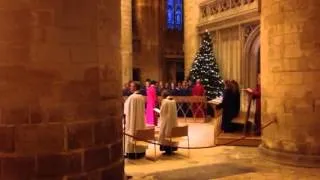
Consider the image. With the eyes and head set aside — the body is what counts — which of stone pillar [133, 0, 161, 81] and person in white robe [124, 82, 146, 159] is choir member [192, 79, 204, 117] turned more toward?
the person in white robe

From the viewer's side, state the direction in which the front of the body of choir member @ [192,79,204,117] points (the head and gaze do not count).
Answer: toward the camera

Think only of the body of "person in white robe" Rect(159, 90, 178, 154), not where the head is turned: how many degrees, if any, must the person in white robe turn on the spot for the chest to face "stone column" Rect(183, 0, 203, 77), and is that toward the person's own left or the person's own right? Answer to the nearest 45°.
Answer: approximately 45° to the person's own right

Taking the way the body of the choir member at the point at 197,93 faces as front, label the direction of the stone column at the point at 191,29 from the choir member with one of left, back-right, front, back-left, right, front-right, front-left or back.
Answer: back

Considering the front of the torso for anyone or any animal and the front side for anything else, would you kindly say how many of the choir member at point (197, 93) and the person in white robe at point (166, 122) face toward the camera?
1

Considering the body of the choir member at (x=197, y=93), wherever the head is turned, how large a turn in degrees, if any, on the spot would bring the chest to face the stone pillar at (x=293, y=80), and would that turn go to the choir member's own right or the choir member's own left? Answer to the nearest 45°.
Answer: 0° — they already face it

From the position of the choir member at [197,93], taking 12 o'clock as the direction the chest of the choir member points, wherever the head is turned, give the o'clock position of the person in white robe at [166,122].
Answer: The person in white robe is roughly at 12 o'clock from the choir member.

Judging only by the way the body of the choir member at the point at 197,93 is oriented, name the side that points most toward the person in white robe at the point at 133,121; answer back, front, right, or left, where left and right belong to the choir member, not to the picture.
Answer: front

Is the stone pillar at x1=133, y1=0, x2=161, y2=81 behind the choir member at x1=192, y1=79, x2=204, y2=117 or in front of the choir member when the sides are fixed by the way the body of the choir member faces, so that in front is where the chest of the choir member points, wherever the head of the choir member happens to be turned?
behind

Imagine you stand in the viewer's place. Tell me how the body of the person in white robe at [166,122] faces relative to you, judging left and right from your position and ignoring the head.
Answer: facing away from the viewer and to the left of the viewer

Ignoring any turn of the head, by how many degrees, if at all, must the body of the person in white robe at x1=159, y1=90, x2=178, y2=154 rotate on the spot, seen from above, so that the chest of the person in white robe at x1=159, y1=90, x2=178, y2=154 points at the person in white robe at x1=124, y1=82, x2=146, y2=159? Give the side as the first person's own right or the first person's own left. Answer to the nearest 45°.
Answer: approximately 45° to the first person's own left
